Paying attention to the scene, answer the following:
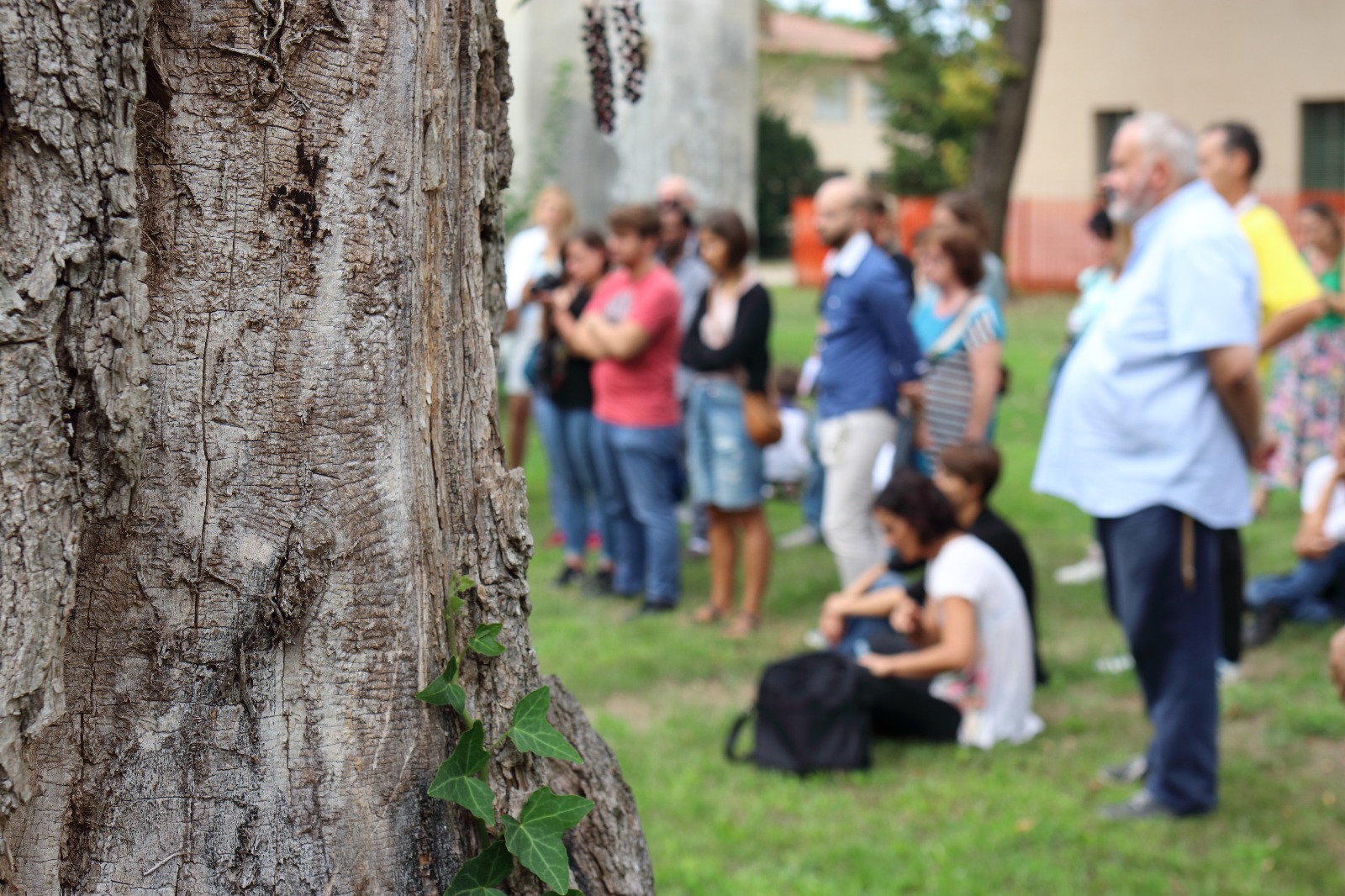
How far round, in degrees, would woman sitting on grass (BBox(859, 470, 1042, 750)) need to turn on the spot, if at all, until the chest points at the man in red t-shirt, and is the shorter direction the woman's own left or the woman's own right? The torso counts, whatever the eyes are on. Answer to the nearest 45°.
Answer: approximately 45° to the woman's own right

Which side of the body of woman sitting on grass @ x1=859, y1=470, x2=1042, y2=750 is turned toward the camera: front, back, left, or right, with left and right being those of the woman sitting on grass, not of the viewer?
left

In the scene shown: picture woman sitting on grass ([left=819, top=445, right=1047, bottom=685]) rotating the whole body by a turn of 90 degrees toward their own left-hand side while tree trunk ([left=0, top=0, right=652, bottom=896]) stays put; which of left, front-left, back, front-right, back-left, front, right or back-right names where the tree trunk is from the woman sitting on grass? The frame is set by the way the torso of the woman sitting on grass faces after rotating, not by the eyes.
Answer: front

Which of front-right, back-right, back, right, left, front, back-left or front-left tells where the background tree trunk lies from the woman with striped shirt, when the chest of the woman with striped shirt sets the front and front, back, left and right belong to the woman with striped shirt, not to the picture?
back-right

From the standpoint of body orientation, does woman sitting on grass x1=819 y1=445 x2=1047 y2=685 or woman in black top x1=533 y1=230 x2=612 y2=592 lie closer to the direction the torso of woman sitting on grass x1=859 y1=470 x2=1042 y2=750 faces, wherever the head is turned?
the woman in black top

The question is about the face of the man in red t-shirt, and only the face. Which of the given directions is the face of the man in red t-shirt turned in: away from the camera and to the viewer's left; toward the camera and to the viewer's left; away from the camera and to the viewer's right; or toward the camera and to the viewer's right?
toward the camera and to the viewer's left

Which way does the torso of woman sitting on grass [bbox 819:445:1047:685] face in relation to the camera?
to the viewer's left

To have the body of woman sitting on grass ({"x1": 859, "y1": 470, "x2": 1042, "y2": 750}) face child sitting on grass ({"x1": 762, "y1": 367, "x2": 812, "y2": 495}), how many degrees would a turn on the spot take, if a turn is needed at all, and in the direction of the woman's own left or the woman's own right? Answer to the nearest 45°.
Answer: approximately 90° to the woman's own right

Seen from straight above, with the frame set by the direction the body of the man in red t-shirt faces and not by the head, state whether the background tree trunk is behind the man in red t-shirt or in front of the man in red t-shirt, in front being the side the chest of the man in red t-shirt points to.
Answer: behind

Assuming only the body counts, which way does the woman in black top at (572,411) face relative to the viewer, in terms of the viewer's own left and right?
facing the viewer and to the left of the viewer
